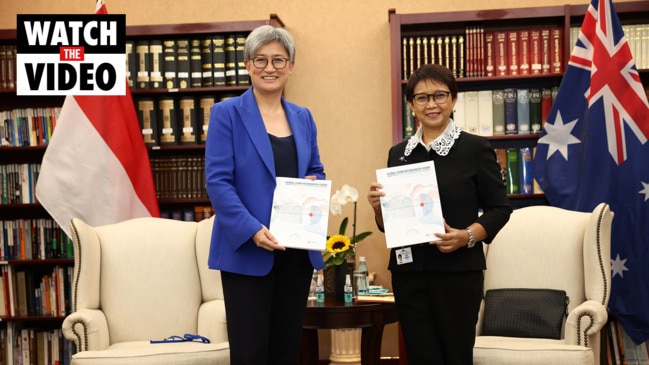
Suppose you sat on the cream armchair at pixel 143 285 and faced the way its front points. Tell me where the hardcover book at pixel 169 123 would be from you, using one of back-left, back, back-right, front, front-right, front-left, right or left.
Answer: back

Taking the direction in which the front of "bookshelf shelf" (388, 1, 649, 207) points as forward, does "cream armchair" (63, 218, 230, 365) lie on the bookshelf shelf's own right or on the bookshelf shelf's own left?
on the bookshelf shelf's own right

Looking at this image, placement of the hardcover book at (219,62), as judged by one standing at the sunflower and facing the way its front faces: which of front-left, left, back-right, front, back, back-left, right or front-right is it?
back-right

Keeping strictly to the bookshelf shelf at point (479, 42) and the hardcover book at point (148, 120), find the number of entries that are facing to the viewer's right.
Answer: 0

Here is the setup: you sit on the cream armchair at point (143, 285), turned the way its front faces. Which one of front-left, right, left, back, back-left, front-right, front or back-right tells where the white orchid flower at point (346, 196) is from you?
left
